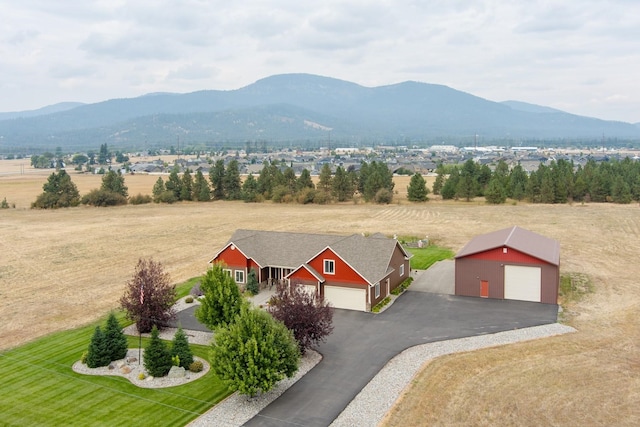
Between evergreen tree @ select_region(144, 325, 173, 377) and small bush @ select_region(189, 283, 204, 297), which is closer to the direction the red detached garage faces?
the evergreen tree

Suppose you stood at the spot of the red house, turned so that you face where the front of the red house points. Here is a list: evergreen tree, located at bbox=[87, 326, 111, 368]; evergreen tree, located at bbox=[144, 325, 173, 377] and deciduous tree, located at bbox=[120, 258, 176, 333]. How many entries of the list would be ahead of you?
3

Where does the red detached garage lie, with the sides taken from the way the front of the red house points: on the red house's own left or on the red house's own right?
on the red house's own left

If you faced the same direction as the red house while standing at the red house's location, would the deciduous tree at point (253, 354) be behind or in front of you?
in front

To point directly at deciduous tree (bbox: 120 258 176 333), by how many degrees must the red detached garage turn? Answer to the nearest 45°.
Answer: approximately 45° to its right

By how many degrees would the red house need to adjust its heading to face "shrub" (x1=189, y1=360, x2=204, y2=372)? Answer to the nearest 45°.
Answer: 0° — it already faces it

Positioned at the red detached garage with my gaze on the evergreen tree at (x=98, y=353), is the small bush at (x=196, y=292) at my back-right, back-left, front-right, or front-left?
front-right

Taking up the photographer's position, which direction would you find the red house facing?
facing the viewer and to the left of the viewer

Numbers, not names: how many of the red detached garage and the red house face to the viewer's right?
0

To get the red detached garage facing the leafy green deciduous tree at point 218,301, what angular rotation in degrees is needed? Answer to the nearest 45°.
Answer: approximately 45° to its right

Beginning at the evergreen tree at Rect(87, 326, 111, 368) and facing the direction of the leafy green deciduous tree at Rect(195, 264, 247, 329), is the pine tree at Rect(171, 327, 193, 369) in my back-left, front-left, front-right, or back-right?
front-right

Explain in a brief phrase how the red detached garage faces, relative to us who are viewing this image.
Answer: facing the viewer

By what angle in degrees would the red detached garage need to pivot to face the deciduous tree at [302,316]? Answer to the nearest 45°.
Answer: approximately 45° to its right
